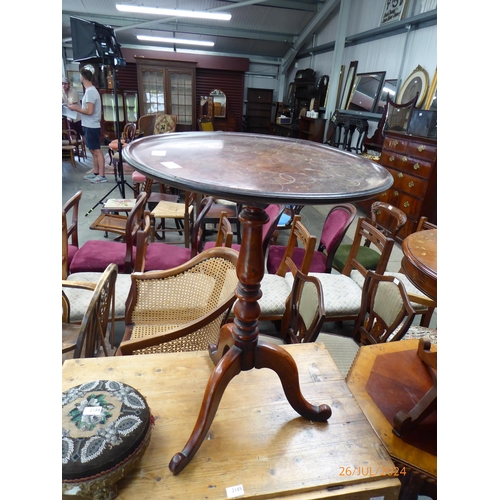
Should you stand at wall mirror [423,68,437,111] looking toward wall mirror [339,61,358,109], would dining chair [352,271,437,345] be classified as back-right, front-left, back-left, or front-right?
back-left

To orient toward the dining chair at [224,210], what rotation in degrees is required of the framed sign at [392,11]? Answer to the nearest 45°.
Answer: approximately 45° to its left

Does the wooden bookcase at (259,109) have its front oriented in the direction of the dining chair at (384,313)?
yes

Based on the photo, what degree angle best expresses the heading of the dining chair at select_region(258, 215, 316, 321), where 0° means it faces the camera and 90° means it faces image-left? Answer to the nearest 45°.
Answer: approximately 45°

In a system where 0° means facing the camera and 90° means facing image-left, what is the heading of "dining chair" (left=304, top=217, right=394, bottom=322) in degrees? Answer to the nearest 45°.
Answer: approximately 45°

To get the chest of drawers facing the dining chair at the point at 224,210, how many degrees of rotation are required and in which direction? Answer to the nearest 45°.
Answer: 0° — it already faces it
